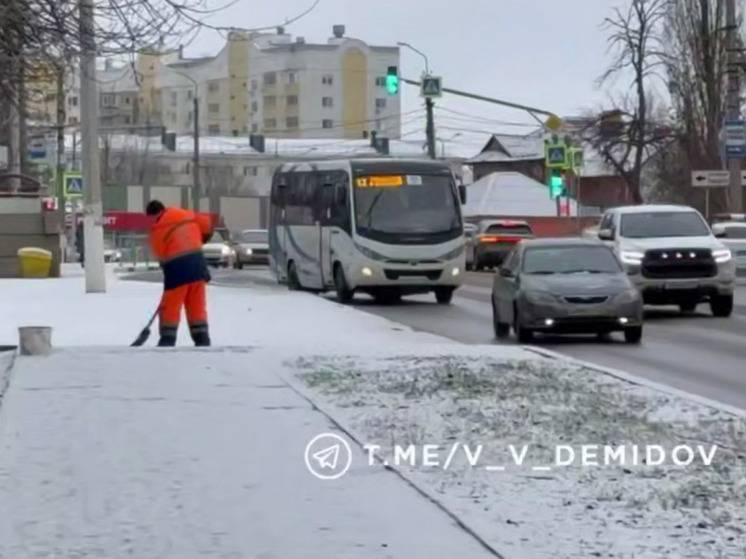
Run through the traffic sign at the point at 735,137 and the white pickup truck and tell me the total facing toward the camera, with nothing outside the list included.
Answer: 2

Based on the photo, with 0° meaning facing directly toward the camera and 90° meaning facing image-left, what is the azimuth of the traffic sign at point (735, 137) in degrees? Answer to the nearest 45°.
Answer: approximately 0°

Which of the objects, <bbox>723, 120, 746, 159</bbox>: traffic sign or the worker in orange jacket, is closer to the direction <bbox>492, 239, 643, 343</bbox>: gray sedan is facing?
the worker in orange jacket

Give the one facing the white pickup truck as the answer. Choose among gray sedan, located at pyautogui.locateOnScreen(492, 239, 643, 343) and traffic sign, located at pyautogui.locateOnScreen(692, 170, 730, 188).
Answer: the traffic sign

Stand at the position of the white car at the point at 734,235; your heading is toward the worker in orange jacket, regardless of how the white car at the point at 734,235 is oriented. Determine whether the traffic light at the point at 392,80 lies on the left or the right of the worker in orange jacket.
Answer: right

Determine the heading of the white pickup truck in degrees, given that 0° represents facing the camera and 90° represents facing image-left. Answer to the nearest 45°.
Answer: approximately 0°

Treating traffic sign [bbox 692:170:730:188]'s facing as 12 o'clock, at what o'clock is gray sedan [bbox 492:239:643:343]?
The gray sedan is roughly at 12 o'clock from the traffic sign.
